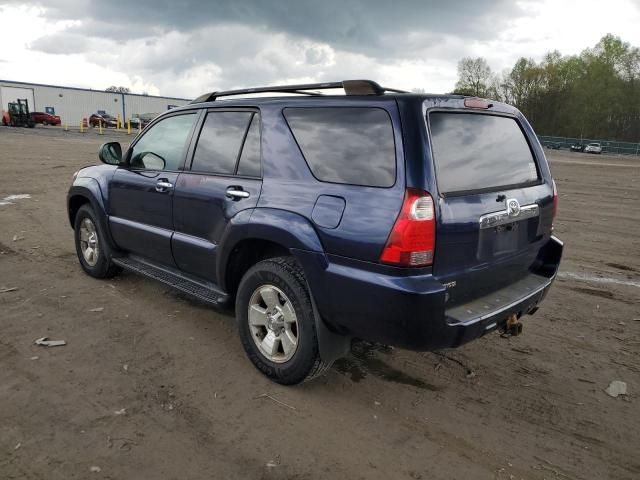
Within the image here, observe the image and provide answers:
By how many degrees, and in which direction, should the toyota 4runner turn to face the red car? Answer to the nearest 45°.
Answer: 0° — it already faces it

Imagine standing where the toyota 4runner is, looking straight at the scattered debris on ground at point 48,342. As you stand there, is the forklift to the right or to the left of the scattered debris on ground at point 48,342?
right

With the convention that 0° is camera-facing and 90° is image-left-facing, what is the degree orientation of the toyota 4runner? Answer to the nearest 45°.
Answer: approximately 135°

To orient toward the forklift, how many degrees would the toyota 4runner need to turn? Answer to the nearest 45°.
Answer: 0° — it already faces it
